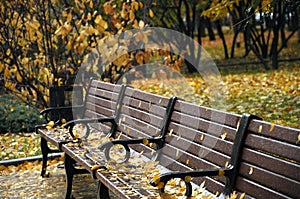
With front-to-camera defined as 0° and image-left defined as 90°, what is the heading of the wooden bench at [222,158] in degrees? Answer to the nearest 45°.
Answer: approximately 45°

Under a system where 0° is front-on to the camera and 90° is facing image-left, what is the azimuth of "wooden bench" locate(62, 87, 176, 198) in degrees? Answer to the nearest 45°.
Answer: approximately 45°

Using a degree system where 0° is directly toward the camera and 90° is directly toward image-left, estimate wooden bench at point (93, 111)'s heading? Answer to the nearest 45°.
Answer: approximately 45°

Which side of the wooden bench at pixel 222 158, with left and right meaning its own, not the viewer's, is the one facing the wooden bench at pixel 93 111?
right

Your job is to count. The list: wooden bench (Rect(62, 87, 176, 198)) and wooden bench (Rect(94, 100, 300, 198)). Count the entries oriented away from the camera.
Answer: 0
